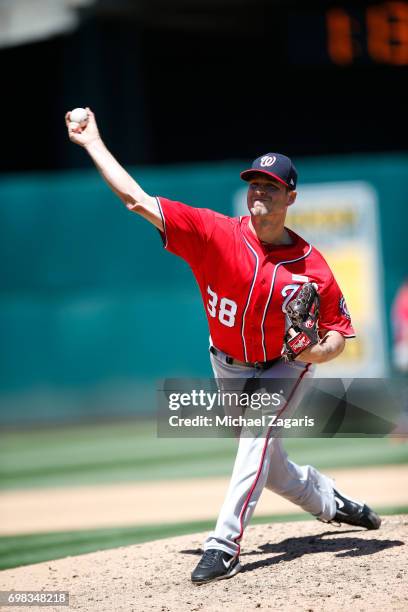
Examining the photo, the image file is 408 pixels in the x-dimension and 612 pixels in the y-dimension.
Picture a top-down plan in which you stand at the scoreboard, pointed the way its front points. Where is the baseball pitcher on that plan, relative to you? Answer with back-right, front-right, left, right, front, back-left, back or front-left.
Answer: front

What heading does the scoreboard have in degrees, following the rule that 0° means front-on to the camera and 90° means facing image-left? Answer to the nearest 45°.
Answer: approximately 0°
